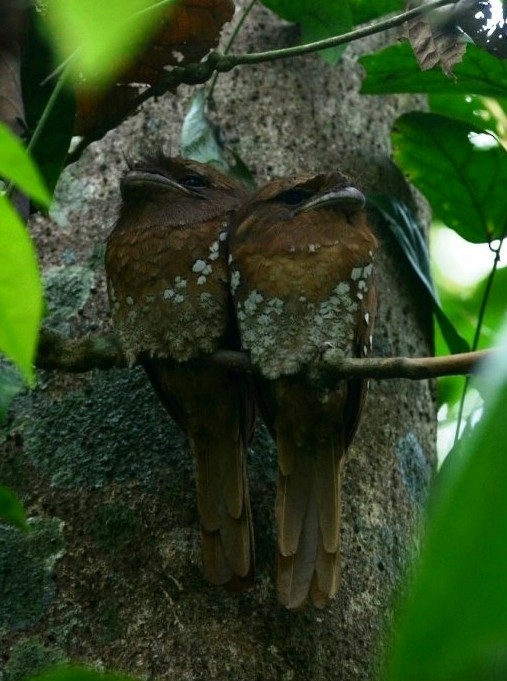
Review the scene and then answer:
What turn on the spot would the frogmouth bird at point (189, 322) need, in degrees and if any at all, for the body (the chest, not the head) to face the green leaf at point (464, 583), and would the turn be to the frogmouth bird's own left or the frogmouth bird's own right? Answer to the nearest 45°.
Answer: approximately 45° to the frogmouth bird's own left

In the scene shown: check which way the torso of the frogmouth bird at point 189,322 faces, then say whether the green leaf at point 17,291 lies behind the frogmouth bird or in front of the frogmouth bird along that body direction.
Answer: in front

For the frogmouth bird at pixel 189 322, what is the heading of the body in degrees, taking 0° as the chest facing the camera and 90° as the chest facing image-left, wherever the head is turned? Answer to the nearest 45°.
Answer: approximately 45°

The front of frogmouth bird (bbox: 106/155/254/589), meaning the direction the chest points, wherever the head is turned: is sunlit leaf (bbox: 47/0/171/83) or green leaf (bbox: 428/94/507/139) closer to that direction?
the sunlit leaf

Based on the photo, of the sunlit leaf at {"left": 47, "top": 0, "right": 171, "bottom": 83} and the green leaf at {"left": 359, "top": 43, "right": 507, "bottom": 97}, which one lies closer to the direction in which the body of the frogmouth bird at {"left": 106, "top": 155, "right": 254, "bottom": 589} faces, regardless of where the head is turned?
the sunlit leaf

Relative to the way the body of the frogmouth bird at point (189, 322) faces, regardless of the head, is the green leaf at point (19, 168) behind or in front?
in front
